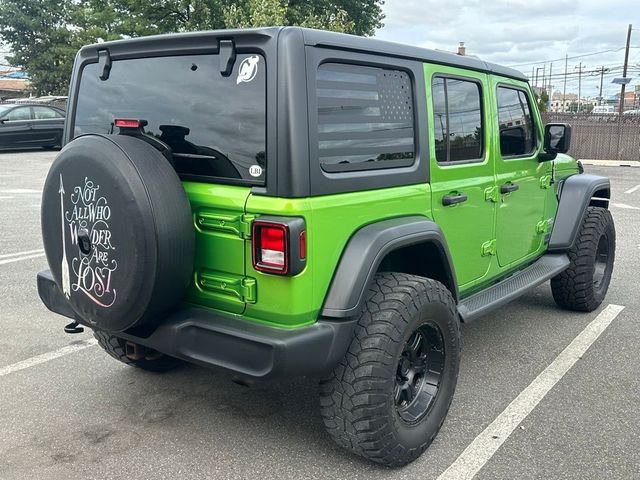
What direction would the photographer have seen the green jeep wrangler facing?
facing away from the viewer and to the right of the viewer

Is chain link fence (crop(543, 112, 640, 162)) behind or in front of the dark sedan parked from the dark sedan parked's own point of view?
behind

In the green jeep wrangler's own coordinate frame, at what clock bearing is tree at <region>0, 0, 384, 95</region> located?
The tree is roughly at 10 o'clock from the green jeep wrangler.

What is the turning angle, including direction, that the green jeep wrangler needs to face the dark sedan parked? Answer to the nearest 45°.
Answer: approximately 90° to its left

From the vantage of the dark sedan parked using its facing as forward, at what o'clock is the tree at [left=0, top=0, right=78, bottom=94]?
The tree is roughly at 3 o'clock from the dark sedan parked.

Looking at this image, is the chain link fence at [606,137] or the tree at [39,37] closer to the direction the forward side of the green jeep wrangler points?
the chain link fence

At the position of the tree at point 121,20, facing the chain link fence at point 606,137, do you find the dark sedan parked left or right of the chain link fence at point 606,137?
right

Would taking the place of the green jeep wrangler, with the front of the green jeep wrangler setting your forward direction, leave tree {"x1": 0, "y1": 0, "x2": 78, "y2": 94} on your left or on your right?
on your left

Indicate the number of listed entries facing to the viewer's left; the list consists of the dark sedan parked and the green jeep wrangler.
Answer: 1

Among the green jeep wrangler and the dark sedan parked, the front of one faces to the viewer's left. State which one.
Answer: the dark sedan parked

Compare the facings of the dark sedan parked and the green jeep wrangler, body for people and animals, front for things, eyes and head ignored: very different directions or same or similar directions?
very different directions

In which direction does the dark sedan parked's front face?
to the viewer's left
